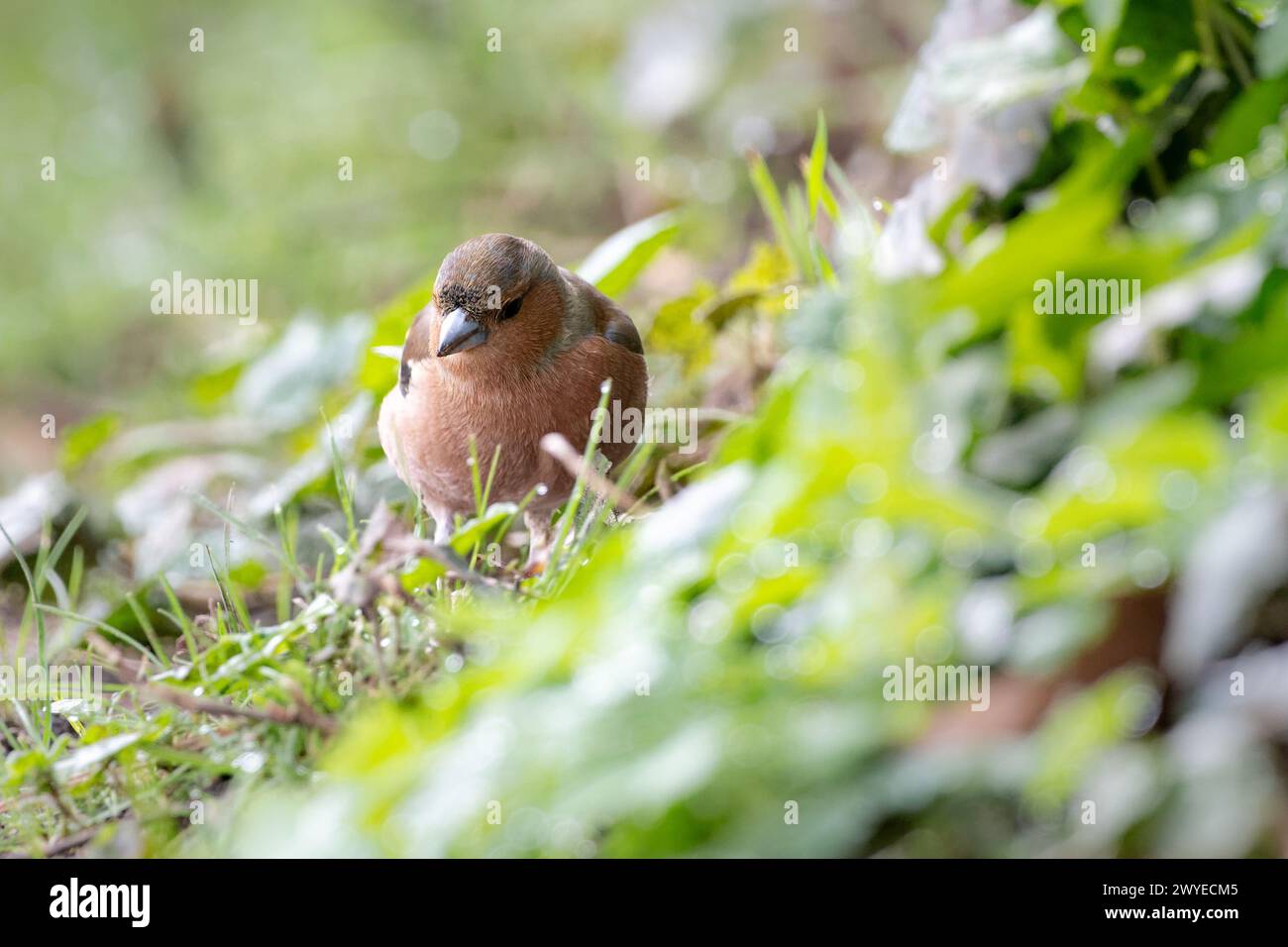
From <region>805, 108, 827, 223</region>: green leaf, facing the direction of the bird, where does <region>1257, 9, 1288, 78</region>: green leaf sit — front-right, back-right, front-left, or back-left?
back-left

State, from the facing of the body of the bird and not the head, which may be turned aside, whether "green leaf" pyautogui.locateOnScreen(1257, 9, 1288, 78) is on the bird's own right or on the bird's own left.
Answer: on the bird's own left

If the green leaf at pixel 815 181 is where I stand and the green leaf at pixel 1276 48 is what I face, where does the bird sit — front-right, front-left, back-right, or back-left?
back-right

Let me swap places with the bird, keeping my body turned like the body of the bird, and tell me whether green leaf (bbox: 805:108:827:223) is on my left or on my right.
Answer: on my left
